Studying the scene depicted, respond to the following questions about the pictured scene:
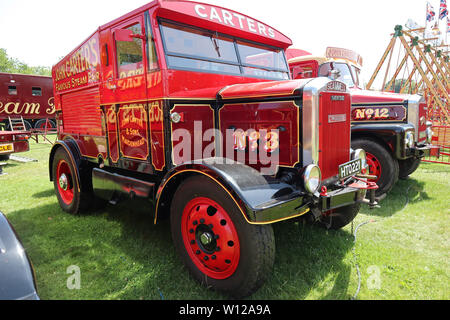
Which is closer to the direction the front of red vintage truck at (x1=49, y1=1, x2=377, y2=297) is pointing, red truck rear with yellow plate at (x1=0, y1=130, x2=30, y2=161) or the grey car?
the grey car

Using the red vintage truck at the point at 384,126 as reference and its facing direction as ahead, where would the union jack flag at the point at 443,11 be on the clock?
The union jack flag is roughly at 8 o'clock from the red vintage truck.

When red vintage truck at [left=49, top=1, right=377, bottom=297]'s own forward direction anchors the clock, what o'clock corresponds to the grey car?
The grey car is roughly at 3 o'clock from the red vintage truck.

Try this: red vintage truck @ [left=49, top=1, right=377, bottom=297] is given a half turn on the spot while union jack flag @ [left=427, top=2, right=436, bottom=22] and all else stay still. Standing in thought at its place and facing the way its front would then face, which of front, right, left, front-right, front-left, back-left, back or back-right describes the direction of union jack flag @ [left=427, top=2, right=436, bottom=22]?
right

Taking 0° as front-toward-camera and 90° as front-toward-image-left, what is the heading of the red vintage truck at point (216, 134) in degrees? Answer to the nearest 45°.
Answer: approximately 315°

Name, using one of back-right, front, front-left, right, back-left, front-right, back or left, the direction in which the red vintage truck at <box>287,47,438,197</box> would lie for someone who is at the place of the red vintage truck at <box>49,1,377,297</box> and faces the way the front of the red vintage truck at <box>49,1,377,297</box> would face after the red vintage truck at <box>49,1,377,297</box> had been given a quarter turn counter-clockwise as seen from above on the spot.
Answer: front

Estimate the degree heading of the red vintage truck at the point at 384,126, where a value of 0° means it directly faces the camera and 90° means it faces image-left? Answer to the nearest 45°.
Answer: approximately 315°

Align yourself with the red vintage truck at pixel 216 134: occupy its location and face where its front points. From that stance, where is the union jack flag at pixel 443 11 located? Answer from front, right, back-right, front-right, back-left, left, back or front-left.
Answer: left

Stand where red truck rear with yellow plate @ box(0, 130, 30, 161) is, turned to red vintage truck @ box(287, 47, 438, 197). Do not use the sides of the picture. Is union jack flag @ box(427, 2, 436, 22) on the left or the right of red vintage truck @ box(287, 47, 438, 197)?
left

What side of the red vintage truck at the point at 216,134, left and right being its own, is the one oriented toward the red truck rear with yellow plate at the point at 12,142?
back
